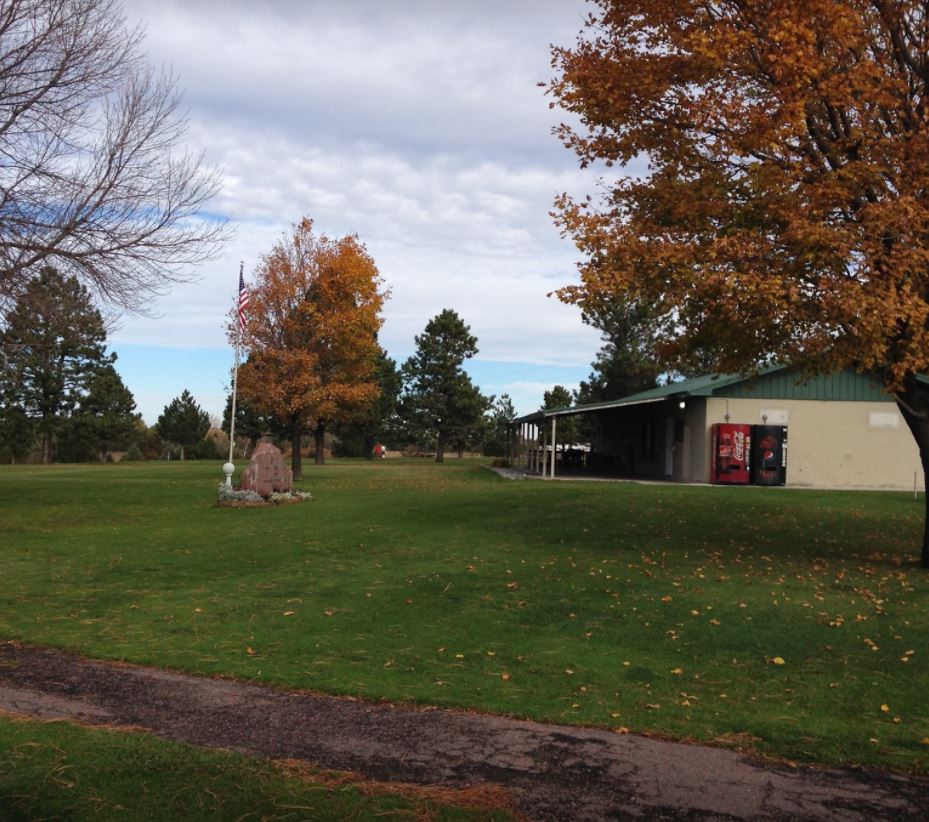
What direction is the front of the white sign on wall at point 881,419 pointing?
toward the camera

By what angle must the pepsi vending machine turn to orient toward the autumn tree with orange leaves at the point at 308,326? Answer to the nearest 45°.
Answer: approximately 90° to its right

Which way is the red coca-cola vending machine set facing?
toward the camera

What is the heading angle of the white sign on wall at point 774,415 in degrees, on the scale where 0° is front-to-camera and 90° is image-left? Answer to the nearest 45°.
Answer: approximately 0°

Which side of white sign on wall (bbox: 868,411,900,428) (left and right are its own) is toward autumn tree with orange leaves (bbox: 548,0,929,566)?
front

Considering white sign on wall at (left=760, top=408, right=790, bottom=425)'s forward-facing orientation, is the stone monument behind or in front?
in front

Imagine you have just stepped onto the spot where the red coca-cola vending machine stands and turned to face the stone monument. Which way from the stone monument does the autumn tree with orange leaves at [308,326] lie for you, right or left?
right

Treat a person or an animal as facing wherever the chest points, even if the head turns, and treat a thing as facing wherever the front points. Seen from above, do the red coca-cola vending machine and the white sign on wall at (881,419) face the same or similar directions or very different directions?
same or similar directions

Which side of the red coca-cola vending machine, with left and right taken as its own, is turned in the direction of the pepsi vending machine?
left

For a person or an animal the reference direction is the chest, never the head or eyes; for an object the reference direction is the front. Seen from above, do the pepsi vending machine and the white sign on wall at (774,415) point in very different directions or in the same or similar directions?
same or similar directions

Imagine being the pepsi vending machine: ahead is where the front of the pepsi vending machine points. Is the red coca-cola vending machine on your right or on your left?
on your right

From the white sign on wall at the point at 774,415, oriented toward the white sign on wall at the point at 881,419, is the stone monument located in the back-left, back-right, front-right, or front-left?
back-right

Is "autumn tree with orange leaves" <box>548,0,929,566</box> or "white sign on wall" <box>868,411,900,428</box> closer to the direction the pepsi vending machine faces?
the autumn tree with orange leaves
